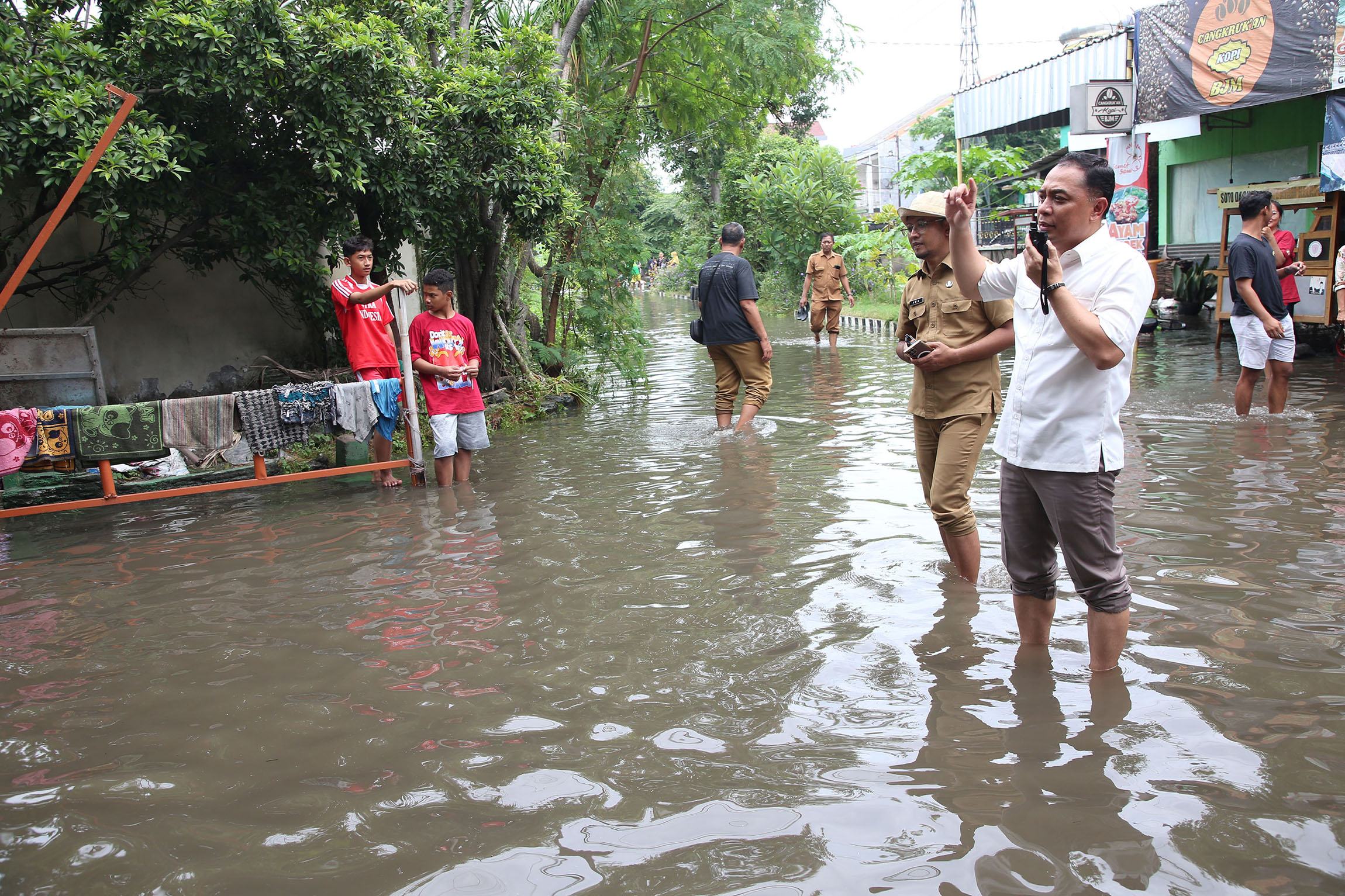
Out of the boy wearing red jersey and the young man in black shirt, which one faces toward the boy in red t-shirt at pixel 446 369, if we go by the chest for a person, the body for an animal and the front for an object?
the boy wearing red jersey

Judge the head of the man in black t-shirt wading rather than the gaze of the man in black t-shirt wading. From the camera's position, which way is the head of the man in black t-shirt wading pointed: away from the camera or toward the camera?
away from the camera

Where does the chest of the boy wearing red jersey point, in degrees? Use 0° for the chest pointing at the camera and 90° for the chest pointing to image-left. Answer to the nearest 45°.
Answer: approximately 315°

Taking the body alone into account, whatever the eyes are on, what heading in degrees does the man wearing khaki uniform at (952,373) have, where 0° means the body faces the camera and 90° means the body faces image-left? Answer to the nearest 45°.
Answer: approximately 45°

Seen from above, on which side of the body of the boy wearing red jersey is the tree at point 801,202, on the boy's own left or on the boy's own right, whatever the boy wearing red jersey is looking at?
on the boy's own left

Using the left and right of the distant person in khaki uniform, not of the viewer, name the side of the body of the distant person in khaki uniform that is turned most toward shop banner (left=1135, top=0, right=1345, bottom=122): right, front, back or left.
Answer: left

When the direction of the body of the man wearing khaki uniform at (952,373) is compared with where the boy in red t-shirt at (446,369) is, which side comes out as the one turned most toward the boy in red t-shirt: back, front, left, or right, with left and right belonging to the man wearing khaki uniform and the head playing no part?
right

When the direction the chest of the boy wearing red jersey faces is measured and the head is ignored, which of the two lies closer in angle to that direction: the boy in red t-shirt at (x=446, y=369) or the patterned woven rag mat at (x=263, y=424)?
the boy in red t-shirt

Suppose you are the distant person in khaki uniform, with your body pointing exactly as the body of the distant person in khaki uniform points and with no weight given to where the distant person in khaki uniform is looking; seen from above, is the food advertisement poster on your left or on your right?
on your left

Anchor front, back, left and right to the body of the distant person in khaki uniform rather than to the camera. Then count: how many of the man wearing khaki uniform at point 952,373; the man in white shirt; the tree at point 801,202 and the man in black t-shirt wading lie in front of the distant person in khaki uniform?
3
